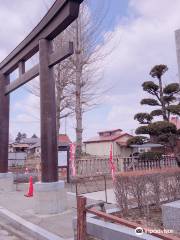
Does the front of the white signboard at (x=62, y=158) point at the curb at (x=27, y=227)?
yes

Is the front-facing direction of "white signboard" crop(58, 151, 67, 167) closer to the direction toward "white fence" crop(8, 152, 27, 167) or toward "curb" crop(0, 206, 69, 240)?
the curb

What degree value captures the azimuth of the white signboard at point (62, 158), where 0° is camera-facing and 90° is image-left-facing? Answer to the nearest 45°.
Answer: approximately 0°

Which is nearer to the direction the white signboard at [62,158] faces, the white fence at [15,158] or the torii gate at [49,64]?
the torii gate

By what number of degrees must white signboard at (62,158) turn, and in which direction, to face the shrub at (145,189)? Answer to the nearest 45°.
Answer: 0° — it already faces it

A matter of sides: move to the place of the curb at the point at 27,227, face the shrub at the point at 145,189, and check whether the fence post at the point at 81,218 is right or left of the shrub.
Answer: right

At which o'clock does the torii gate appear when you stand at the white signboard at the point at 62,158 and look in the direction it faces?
The torii gate is roughly at 12 o'clock from the white signboard.
